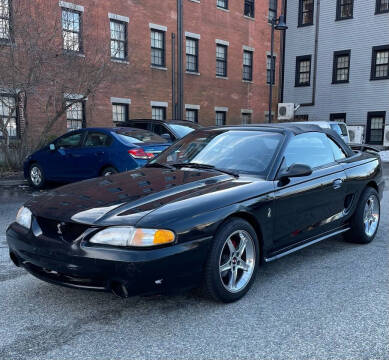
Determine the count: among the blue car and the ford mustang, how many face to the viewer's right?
0

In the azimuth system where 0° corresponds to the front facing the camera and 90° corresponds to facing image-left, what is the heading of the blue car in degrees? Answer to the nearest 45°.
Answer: approximately 135°

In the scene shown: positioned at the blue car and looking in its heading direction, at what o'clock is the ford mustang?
The ford mustang is roughly at 7 o'clock from the blue car.

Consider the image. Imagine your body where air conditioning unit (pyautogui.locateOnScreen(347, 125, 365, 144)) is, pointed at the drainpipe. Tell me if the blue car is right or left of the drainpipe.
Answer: left

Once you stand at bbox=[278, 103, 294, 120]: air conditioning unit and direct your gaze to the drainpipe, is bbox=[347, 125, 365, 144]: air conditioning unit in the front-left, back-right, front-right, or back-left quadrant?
back-left

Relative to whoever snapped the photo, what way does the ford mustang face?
facing the viewer and to the left of the viewer

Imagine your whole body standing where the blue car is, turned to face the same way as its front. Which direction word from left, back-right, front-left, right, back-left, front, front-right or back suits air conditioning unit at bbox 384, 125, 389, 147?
right

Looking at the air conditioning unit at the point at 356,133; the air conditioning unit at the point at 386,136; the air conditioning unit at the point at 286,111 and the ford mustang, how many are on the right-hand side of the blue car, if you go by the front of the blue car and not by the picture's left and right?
3

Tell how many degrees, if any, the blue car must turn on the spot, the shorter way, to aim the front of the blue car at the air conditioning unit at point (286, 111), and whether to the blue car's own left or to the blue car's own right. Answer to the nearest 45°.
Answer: approximately 90° to the blue car's own right

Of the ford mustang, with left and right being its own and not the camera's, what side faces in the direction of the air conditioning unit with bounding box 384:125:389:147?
back

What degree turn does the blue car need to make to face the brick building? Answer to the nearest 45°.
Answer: approximately 45° to its right

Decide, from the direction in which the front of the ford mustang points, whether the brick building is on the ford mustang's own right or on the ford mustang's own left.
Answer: on the ford mustang's own right
